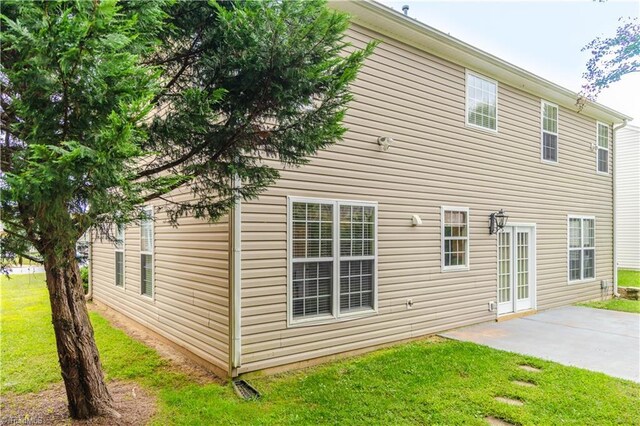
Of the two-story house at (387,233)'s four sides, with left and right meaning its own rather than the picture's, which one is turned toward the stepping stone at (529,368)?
back

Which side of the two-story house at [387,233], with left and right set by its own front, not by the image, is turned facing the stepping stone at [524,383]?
back
